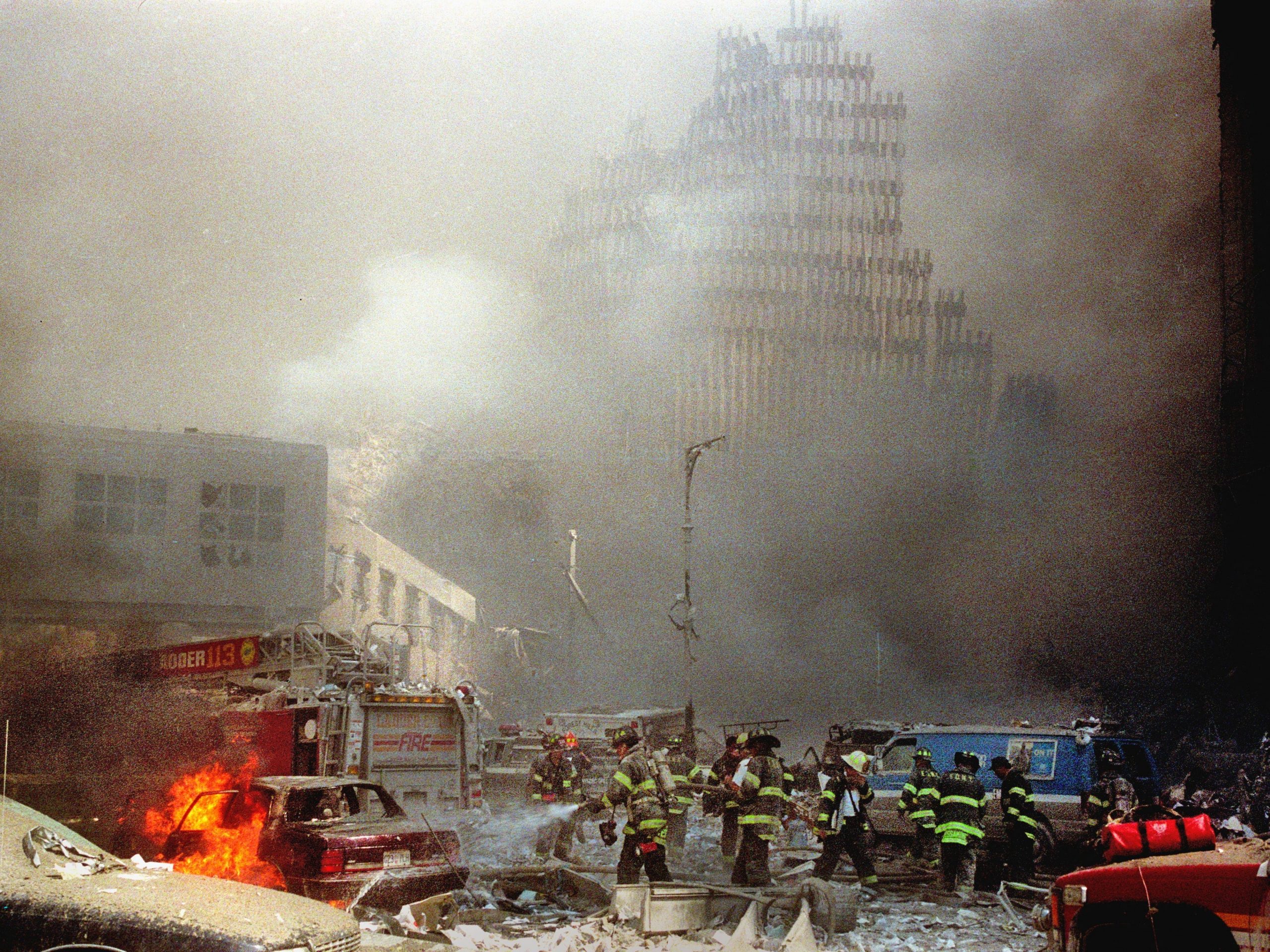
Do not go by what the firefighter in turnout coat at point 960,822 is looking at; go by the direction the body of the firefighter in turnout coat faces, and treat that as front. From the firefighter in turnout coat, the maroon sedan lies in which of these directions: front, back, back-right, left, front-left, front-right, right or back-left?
back-left

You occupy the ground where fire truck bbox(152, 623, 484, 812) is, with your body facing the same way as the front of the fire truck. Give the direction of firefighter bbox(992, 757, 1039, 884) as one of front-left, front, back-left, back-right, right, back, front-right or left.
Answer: back

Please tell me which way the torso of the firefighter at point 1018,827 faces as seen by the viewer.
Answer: to the viewer's left

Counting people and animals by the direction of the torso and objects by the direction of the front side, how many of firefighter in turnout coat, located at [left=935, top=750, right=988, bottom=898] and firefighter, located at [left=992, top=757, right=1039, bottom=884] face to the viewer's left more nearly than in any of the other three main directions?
1

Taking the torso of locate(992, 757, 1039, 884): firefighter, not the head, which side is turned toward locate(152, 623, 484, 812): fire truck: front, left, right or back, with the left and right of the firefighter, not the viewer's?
front

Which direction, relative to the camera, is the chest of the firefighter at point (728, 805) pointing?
to the viewer's left

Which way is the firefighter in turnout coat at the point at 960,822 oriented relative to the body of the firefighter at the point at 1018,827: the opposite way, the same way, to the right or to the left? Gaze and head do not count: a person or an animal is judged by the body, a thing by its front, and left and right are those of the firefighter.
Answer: to the right

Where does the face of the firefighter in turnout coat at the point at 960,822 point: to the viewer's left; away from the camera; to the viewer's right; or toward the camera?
away from the camera

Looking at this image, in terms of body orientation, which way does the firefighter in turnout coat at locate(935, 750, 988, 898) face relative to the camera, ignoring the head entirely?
away from the camera

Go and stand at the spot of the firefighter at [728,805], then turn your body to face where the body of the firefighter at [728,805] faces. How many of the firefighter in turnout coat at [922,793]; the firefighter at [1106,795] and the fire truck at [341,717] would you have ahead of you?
1

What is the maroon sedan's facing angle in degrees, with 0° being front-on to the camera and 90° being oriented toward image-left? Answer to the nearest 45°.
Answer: approximately 135°

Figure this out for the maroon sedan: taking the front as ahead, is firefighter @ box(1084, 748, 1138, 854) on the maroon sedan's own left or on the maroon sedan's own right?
on the maroon sedan's own right
